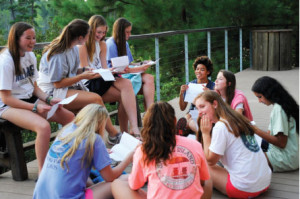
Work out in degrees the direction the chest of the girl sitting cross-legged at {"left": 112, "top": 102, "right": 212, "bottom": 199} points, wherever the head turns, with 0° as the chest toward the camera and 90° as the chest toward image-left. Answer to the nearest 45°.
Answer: approximately 180°

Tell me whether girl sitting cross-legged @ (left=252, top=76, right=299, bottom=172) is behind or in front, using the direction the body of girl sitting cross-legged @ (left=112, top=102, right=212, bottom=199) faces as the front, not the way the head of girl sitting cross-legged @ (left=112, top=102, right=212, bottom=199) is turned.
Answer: in front

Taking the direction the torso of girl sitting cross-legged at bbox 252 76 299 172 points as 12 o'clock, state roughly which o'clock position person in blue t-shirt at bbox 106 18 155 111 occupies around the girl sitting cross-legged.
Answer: The person in blue t-shirt is roughly at 1 o'clock from the girl sitting cross-legged.

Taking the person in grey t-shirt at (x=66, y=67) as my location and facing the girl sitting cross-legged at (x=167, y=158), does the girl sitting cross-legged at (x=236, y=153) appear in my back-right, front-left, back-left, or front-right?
front-left

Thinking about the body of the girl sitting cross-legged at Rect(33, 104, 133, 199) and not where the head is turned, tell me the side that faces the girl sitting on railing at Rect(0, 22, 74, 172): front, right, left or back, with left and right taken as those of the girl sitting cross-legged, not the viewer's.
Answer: left

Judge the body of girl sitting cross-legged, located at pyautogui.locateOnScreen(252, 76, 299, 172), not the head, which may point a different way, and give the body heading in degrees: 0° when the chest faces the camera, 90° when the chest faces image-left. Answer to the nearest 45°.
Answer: approximately 90°

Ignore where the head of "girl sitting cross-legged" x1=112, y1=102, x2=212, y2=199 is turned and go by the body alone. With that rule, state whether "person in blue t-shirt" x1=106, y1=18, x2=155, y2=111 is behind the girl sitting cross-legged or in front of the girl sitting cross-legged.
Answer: in front

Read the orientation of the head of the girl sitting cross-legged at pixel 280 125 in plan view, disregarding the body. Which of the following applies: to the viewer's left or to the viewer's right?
to the viewer's left

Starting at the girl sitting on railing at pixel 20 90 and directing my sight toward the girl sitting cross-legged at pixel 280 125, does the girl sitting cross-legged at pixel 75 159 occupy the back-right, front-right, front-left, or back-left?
front-right

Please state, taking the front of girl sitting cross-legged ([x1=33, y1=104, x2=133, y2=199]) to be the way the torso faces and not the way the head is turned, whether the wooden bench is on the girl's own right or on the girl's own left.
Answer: on the girl's own left

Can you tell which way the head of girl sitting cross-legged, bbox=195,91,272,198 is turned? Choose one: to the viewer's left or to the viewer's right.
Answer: to the viewer's left

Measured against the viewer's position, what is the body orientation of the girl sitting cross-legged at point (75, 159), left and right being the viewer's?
facing away from the viewer and to the right of the viewer

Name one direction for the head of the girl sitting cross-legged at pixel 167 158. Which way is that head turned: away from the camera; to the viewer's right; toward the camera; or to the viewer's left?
away from the camera
